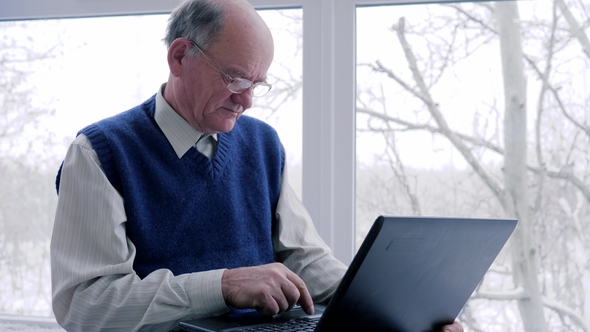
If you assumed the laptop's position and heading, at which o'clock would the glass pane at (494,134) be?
The glass pane is roughly at 2 o'clock from the laptop.

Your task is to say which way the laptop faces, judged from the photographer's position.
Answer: facing away from the viewer and to the left of the viewer

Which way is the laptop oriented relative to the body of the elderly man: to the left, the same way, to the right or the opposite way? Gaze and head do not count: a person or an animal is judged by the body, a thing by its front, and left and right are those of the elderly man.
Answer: the opposite way

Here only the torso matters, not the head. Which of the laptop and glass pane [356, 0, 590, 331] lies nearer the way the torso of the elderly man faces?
the laptop

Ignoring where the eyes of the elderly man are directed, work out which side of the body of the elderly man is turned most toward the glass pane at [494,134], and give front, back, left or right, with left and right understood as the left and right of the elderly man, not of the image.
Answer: left

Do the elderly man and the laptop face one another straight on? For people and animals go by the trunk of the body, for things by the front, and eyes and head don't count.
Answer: yes

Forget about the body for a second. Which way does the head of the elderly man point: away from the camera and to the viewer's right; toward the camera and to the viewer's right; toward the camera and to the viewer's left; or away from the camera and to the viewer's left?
toward the camera and to the viewer's right

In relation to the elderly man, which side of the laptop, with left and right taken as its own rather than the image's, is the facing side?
front

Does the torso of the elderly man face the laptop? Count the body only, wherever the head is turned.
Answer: yes
